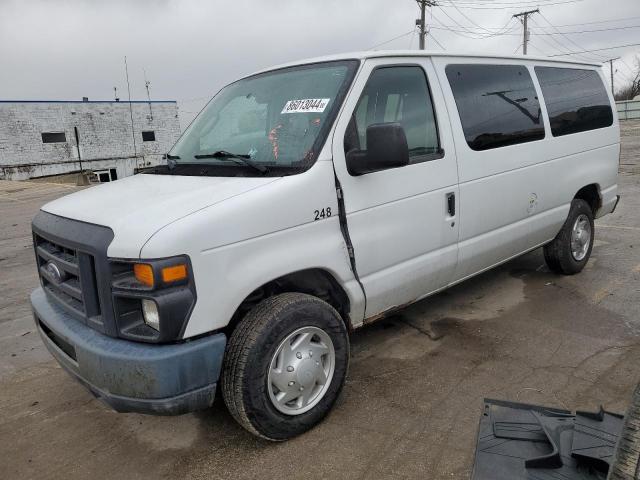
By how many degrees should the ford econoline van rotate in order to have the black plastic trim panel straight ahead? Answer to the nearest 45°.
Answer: approximately 90° to its left

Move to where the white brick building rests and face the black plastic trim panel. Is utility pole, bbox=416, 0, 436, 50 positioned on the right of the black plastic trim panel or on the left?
left

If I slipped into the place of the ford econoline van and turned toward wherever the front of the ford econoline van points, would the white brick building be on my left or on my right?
on my right

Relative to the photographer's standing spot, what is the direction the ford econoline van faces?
facing the viewer and to the left of the viewer

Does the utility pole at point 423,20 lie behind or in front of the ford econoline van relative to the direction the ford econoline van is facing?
behind

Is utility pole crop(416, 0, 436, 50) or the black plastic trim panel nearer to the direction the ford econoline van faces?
the black plastic trim panel
